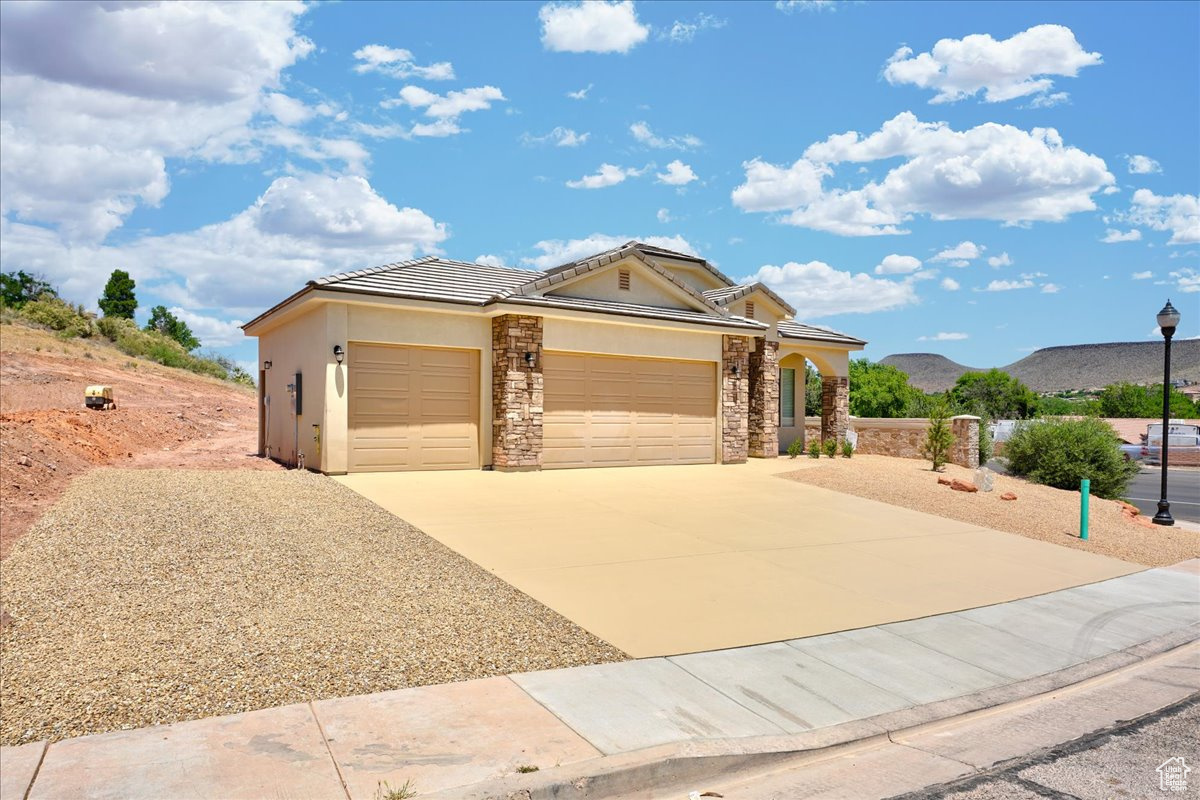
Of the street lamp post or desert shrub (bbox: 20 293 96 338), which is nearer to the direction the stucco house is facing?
the street lamp post

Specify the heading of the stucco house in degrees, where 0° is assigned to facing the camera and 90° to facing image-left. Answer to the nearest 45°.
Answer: approximately 315°

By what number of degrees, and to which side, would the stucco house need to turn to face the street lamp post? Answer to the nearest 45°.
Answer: approximately 45° to its left

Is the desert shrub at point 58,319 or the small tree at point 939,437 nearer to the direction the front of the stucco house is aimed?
the small tree

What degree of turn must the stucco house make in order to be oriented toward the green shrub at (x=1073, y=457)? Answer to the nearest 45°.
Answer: approximately 45° to its left

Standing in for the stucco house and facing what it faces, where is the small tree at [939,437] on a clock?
The small tree is roughly at 10 o'clock from the stucco house.

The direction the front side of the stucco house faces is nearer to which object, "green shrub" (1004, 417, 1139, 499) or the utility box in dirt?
the green shrub
